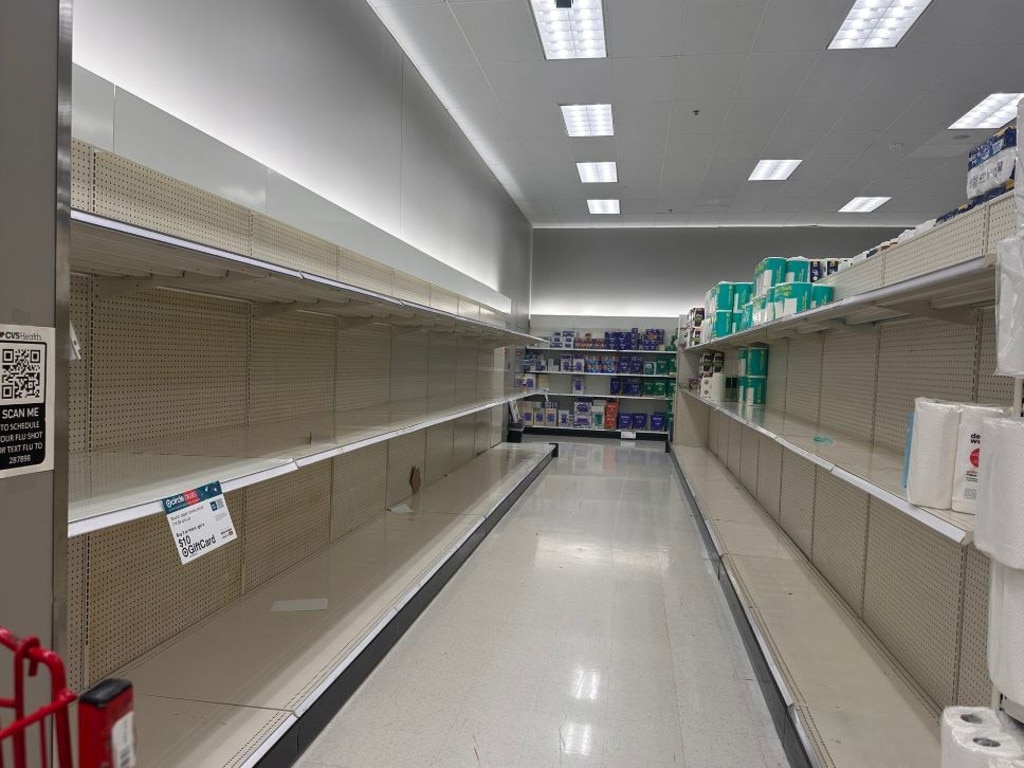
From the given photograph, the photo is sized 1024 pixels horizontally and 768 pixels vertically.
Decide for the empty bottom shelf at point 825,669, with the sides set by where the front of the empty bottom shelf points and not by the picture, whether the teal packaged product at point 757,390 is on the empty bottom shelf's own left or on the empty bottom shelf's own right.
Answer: on the empty bottom shelf's own right

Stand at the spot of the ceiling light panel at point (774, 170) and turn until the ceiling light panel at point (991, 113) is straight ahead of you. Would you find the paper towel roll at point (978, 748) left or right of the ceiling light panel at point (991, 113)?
right

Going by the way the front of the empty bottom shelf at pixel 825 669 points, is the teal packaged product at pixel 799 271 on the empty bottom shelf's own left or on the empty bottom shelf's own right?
on the empty bottom shelf's own right

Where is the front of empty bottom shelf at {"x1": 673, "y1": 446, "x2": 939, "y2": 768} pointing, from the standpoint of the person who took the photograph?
facing to the left of the viewer

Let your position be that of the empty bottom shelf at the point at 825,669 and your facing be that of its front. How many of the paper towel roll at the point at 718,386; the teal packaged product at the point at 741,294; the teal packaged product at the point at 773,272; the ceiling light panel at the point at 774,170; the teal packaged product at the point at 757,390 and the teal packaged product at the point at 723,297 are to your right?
6

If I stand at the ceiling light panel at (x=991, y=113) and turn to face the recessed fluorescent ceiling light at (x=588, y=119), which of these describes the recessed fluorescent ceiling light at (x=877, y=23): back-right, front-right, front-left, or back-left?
front-left

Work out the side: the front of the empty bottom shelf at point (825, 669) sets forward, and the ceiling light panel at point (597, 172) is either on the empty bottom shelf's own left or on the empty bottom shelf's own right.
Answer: on the empty bottom shelf's own right

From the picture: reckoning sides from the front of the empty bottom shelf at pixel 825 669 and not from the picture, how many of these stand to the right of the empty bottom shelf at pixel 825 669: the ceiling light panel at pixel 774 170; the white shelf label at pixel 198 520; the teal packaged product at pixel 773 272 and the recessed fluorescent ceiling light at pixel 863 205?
3

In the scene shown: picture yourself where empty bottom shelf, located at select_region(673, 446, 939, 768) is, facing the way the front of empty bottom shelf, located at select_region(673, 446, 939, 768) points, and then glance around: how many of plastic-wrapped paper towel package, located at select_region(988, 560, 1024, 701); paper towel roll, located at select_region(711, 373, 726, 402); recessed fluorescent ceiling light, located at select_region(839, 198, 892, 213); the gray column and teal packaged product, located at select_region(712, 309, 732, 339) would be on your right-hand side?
3

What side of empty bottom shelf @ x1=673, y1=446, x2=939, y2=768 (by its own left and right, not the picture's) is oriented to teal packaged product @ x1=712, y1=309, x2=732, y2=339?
right
